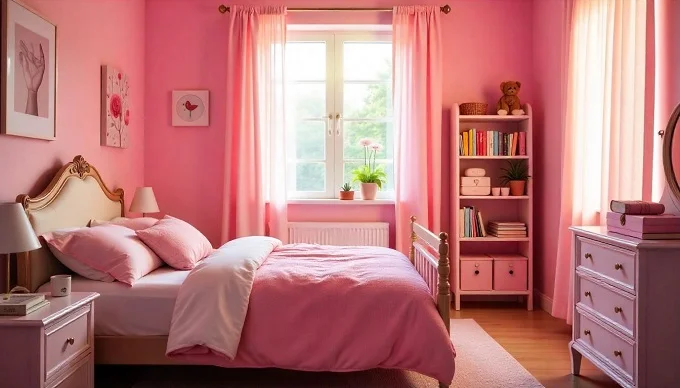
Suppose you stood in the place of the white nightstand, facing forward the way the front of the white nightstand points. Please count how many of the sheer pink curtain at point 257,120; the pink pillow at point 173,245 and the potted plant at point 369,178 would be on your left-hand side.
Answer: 3

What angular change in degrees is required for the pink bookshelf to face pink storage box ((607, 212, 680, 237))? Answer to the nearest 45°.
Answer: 0° — it already faces it

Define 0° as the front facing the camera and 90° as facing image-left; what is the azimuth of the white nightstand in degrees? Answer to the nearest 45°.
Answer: approximately 315°

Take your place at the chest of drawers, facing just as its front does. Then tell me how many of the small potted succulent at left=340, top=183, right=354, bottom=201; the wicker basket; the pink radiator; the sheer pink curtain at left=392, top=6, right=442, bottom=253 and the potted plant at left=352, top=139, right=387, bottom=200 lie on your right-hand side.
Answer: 5

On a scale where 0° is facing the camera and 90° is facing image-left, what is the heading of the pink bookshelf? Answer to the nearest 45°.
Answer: approximately 0°

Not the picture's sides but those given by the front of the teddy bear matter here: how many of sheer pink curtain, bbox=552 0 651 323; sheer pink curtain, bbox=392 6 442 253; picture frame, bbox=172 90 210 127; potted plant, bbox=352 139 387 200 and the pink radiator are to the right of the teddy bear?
4

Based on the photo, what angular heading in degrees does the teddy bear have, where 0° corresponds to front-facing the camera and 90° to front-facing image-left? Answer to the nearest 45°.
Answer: approximately 0°

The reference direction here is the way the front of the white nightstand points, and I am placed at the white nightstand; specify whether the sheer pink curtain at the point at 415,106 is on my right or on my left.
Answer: on my left

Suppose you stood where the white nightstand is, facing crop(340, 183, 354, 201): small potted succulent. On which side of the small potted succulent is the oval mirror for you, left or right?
right

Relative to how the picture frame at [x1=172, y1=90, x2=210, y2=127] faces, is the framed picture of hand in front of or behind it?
in front

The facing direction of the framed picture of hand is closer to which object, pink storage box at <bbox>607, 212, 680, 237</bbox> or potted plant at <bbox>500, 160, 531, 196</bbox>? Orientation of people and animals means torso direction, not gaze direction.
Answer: the pink storage box

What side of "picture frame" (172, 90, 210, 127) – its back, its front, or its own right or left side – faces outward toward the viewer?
front
